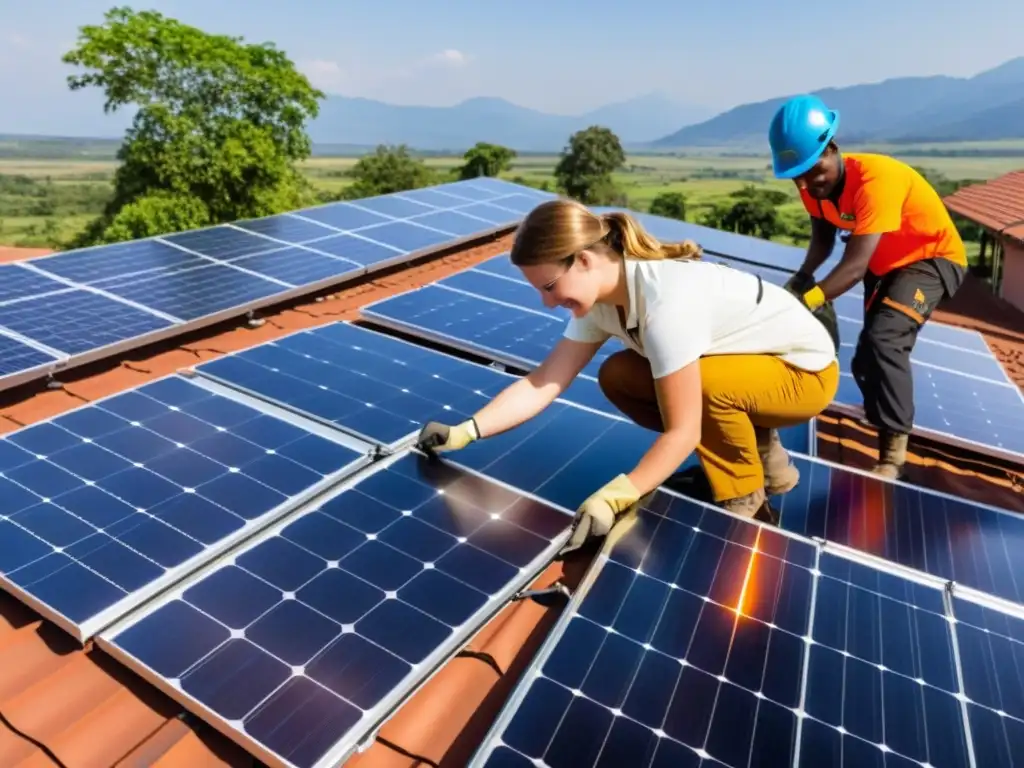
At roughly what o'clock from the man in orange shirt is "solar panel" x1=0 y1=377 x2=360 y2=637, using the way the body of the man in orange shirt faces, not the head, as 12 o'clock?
The solar panel is roughly at 12 o'clock from the man in orange shirt.

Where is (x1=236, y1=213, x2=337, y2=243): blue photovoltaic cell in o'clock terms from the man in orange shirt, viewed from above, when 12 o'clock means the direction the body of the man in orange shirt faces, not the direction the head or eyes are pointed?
The blue photovoltaic cell is roughly at 2 o'clock from the man in orange shirt.

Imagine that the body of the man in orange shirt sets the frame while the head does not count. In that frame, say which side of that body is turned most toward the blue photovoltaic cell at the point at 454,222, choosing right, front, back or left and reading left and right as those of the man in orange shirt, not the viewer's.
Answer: right

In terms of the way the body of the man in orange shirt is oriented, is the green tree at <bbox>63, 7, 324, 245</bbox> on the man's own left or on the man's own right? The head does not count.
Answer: on the man's own right

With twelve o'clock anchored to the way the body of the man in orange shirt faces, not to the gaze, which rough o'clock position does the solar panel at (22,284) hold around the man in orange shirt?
The solar panel is roughly at 1 o'clock from the man in orange shirt.

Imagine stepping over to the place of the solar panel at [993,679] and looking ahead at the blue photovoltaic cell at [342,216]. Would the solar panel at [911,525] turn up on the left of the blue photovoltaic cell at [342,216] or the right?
right

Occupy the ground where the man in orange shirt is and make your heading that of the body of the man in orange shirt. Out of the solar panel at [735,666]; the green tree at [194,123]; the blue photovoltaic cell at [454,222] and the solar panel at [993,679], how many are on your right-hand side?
2

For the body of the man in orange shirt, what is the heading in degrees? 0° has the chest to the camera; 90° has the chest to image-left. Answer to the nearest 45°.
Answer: approximately 45°

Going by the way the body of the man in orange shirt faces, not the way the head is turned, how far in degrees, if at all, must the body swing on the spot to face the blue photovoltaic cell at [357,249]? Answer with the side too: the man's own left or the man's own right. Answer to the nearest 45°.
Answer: approximately 45° to the man's own right

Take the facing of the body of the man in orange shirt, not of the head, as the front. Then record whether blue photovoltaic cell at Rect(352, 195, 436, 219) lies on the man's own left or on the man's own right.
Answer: on the man's own right

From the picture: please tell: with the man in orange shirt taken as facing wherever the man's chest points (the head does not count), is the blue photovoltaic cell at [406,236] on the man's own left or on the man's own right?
on the man's own right
